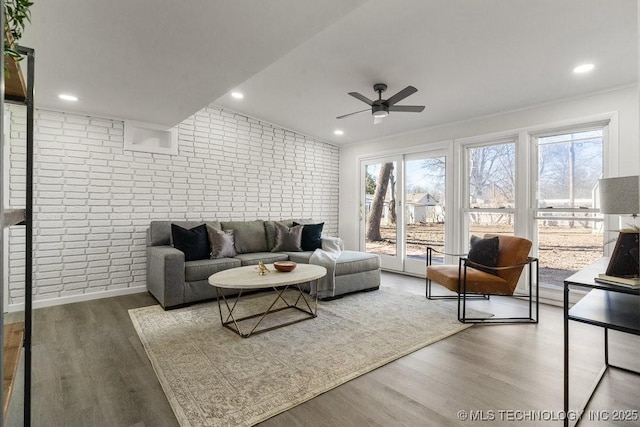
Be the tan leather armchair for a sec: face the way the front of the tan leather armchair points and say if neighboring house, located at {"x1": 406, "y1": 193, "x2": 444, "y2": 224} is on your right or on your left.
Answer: on your right

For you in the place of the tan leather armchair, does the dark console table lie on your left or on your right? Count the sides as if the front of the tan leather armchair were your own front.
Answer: on your left

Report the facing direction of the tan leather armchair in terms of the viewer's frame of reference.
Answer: facing the viewer and to the left of the viewer

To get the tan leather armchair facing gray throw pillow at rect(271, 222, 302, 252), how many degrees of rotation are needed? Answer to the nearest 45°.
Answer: approximately 45° to its right

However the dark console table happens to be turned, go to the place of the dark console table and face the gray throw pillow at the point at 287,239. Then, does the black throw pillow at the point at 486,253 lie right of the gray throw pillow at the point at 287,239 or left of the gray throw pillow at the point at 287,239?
right

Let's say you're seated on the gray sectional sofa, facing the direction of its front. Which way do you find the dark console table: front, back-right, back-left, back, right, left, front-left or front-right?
front

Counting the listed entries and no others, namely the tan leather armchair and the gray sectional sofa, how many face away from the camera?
0

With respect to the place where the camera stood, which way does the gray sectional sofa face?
facing the viewer and to the right of the viewer

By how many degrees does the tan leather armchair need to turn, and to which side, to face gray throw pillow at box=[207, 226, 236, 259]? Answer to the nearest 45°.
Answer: approximately 45° to its right

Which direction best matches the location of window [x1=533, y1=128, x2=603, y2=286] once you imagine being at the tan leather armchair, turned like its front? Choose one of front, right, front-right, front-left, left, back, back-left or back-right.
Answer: back

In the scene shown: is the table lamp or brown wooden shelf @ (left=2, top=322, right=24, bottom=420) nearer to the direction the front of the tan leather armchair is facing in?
the brown wooden shelf
